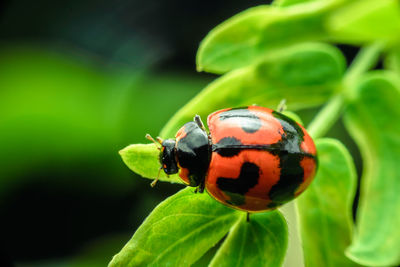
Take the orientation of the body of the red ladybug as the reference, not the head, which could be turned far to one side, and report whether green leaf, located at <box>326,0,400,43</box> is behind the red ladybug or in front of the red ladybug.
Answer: behind

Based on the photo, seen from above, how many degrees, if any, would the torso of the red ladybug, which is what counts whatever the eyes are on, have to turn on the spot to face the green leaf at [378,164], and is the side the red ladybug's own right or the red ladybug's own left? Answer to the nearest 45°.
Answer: approximately 135° to the red ladybug's own right

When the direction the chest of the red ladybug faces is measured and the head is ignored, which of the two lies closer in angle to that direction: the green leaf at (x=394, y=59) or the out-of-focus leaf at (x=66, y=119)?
the out-of-focus leaf

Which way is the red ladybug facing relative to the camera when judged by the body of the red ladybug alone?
to the viewer's left
